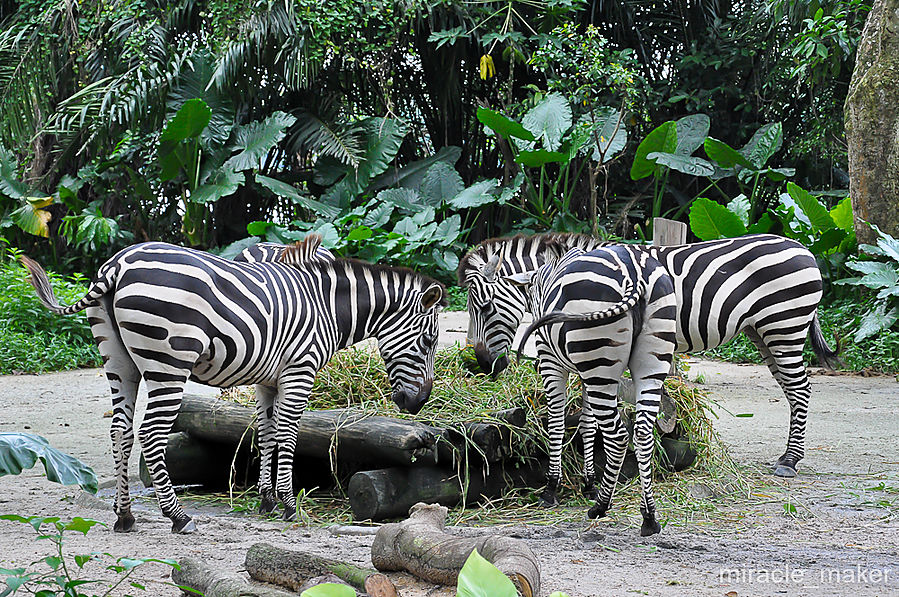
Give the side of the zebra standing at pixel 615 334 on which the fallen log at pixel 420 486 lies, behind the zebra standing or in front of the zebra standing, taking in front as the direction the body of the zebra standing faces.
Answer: in front

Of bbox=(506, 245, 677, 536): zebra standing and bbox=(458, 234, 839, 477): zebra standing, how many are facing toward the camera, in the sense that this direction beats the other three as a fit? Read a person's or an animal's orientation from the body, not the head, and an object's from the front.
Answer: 0

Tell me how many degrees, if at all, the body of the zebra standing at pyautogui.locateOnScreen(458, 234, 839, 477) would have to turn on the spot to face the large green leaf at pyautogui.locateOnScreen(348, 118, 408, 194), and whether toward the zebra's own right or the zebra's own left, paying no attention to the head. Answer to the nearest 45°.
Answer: approximately 45° to the zebra's own right

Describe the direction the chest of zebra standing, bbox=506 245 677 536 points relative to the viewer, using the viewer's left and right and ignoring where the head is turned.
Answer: facing away from the viewer and to the left of the viewer

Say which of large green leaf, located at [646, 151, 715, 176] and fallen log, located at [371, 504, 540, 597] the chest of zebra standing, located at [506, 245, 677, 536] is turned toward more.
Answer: the large green leaf

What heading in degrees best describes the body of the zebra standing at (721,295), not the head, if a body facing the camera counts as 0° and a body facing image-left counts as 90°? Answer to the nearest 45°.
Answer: approximately 90°

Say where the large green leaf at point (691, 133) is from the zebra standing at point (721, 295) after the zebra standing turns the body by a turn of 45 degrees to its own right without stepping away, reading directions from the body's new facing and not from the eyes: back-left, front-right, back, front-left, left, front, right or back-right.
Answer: front-right

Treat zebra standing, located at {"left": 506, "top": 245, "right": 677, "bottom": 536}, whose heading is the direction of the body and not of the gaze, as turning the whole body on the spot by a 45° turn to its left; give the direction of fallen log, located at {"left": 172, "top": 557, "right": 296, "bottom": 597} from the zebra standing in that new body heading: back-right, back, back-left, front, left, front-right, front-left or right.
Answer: front-left

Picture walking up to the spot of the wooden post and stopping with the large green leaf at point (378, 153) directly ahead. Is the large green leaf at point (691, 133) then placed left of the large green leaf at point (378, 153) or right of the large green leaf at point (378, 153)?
right

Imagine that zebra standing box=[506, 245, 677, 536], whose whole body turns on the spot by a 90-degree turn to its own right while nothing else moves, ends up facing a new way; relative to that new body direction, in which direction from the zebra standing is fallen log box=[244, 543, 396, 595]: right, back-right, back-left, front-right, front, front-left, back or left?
back

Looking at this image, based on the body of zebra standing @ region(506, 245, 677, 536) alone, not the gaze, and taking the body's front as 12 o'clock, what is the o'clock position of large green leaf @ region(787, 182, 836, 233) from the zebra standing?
The large green leaf is roughly at 2 o'clock from the zebra standing.

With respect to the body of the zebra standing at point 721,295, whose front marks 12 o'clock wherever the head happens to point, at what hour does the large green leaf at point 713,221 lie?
The large green leaf is roughly at 3 o'clock from the zebra standing.

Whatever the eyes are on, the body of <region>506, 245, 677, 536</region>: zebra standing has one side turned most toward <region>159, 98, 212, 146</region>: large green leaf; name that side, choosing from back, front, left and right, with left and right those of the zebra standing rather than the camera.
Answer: front

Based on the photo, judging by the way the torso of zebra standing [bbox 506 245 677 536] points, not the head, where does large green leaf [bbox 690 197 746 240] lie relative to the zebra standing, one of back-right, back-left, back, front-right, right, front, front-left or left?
front-right

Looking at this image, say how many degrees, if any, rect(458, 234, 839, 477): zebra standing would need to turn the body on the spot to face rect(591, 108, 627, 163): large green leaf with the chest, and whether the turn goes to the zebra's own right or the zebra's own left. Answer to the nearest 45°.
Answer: approximately 90° to the zebra's own right
